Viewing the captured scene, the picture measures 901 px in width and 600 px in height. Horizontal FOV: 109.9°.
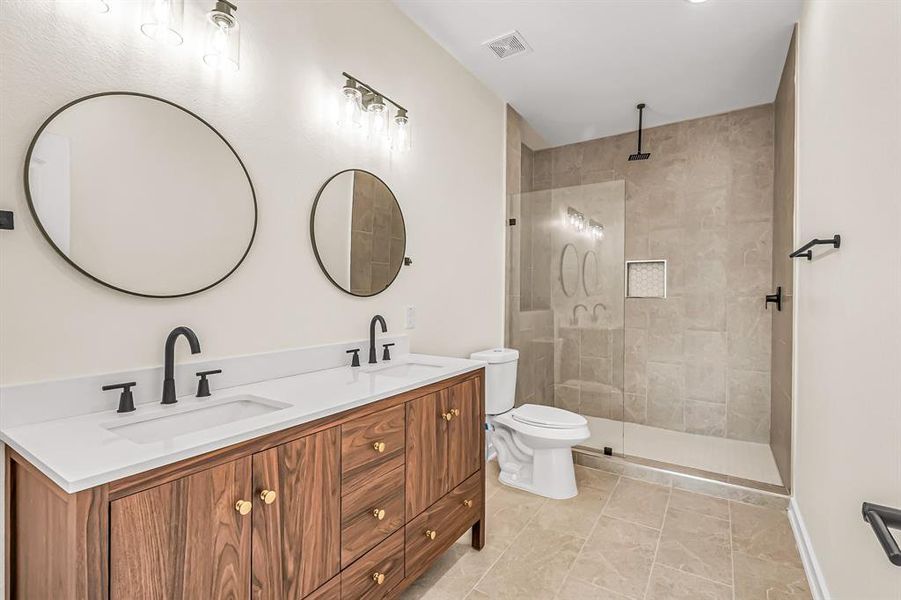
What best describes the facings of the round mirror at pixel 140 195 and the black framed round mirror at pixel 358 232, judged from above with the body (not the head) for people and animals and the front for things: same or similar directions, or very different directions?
same or similar directions

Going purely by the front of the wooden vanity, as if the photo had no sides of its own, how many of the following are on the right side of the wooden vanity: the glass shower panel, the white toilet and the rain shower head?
0

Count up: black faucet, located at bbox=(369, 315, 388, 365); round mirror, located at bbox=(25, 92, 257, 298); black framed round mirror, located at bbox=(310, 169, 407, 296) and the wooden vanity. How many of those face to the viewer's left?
0

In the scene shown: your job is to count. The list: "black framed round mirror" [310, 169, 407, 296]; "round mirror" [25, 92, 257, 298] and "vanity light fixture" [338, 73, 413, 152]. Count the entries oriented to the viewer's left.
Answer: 0

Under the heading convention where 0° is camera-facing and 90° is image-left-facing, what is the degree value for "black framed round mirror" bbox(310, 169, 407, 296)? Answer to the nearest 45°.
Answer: approximately 315°

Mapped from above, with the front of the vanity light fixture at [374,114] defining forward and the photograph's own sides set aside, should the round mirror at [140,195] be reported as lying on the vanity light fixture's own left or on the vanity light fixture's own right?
on the vanity light fixture's own right

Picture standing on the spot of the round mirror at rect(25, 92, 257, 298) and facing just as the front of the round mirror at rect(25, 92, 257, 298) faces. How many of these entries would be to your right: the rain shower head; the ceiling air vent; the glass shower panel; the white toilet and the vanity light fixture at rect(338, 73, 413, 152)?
0

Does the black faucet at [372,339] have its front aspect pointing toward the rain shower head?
no

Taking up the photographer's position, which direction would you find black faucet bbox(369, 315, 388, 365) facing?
facing the viewer and to the right of the viewer

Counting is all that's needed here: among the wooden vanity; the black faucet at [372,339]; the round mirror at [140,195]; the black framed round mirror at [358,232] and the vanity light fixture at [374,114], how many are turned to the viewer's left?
0

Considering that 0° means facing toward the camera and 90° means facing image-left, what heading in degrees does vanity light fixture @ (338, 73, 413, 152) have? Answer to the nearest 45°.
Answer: approximately 315°

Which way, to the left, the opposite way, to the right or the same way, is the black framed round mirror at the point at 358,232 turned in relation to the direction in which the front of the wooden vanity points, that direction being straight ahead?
the same way

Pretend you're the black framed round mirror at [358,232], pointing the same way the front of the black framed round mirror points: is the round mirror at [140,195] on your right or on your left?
on your right

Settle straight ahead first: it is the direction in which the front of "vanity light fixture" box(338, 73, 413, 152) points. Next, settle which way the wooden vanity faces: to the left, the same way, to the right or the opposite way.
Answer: the same way

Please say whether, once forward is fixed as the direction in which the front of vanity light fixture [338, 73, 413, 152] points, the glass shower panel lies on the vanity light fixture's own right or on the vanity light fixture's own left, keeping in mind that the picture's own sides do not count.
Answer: on the vanity light fixture's own left
